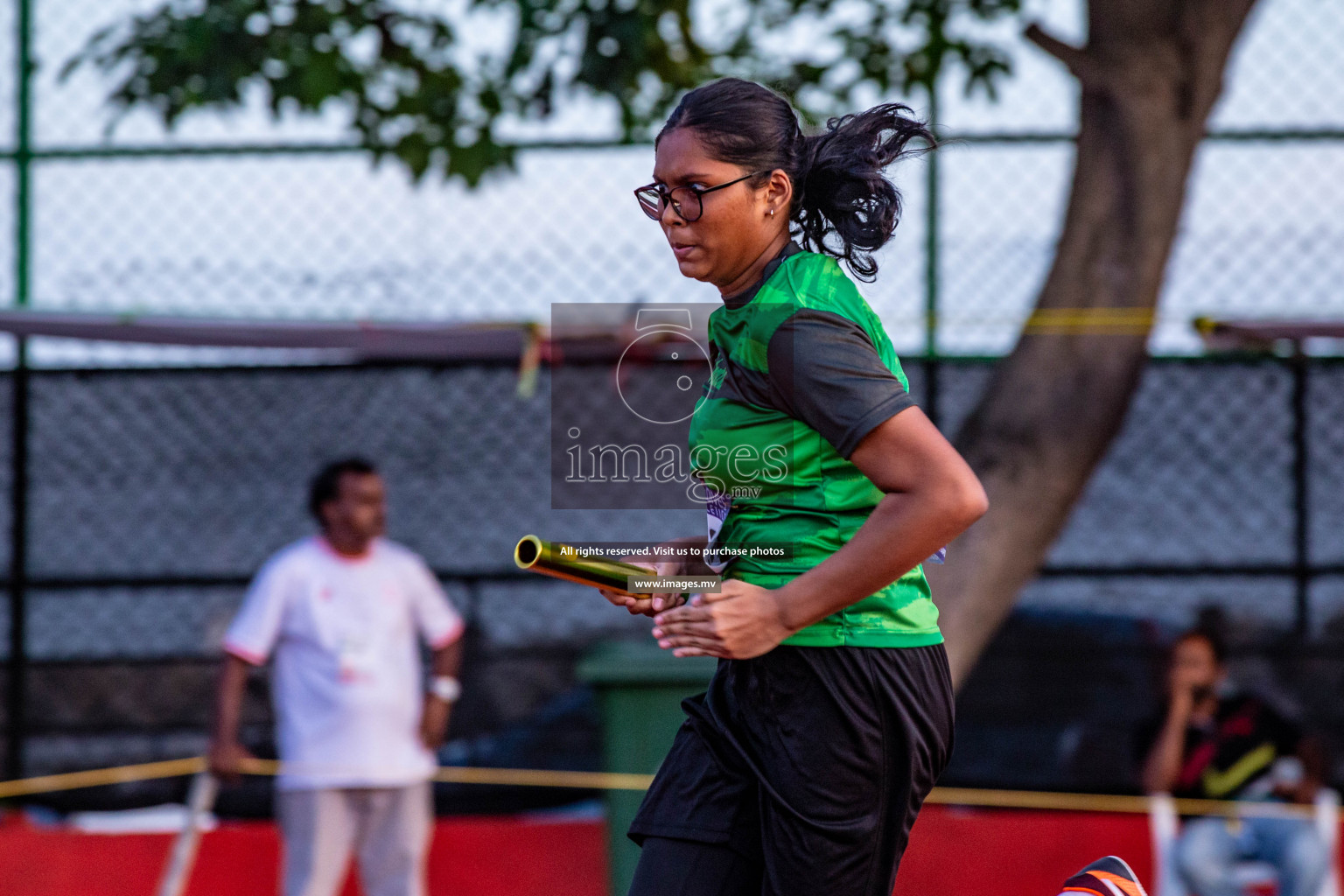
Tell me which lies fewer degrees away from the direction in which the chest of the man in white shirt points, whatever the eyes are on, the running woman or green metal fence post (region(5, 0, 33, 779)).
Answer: the running woman

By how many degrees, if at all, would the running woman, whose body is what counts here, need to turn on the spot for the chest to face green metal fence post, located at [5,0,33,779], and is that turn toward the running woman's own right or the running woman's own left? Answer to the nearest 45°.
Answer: approximately 45° to the running woman's own right

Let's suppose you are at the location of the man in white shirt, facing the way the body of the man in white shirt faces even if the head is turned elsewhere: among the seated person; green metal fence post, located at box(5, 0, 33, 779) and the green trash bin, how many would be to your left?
2

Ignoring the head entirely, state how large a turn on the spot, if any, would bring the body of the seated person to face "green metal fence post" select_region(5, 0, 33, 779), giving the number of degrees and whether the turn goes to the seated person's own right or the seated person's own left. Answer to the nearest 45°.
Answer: approximately 90° to the seated person's own right

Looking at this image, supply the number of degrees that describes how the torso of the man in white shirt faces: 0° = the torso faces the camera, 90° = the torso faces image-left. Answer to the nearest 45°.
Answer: approximately 0°

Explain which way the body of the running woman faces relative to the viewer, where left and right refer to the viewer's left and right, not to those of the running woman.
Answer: facing to the left of the viewer

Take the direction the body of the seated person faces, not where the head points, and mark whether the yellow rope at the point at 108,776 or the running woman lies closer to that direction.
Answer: the running woman

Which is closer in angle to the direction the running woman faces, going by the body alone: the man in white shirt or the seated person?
the man in white shirt

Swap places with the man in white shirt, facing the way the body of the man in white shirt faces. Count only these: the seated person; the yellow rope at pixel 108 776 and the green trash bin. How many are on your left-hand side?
2
